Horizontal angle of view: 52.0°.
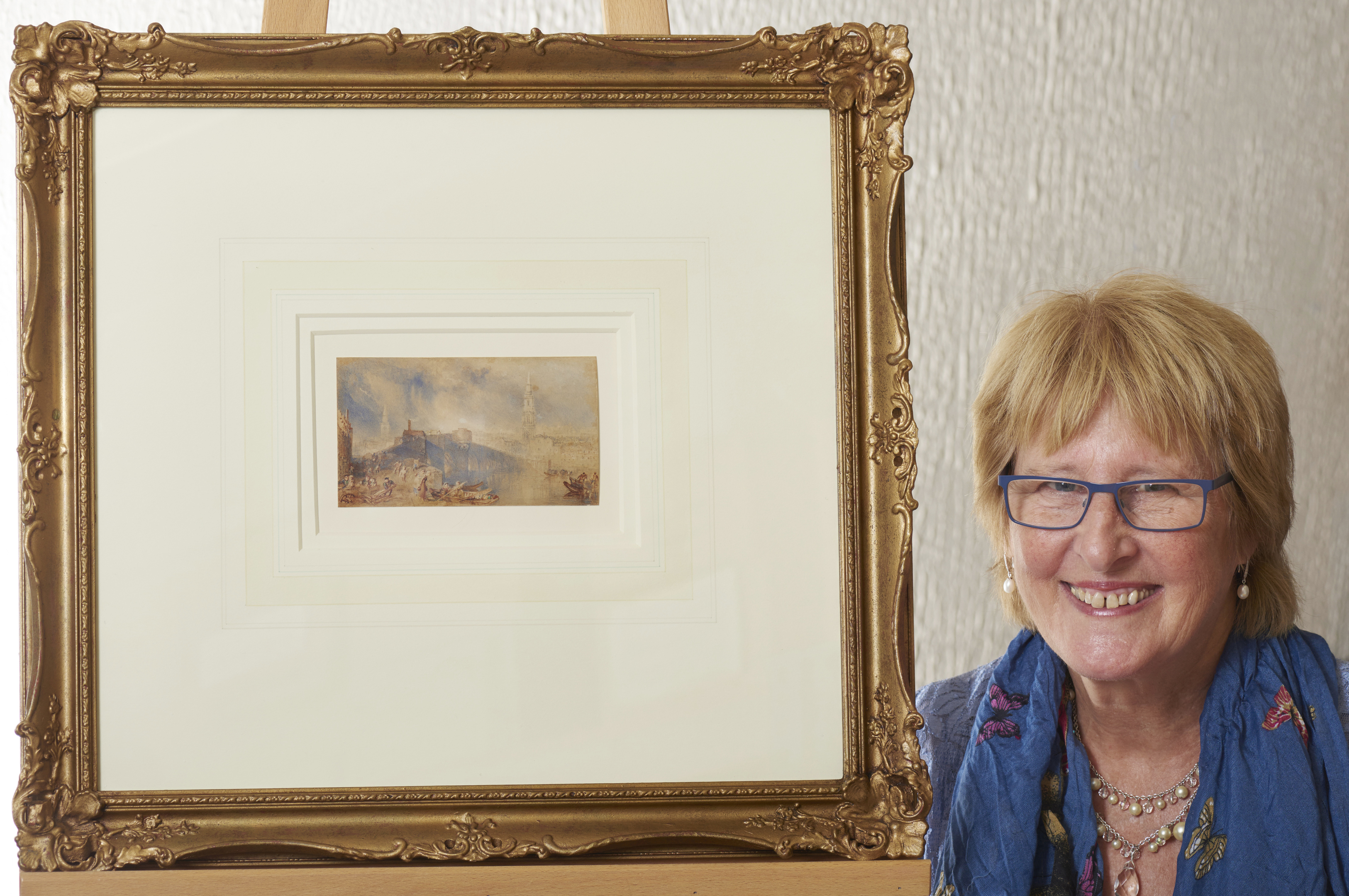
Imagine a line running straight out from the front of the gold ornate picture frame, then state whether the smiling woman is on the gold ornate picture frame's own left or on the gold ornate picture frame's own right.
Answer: on the gold ornate picture frame's own left

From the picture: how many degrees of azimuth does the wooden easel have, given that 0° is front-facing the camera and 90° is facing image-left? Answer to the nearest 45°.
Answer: approximately 0°

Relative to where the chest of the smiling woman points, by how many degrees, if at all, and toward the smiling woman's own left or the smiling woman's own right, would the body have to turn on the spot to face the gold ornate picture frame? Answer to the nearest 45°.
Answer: approximately 45° to the smiling woman's own right

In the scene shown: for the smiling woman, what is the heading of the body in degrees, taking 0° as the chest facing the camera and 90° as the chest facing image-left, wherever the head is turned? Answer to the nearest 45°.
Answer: approximately 0°

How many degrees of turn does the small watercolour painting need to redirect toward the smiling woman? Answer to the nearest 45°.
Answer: approximately 90° to its left
